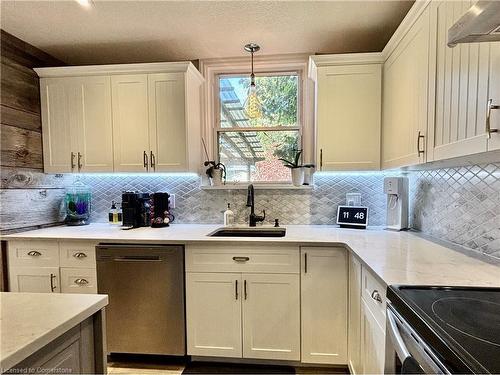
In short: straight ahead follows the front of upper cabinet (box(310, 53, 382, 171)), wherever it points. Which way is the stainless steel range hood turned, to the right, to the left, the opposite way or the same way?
to the right

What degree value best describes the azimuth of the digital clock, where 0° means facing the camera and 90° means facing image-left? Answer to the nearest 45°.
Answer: approximately 0°

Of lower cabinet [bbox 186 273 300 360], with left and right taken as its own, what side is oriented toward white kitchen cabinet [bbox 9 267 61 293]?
right

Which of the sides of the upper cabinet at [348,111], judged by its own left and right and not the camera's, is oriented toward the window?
right

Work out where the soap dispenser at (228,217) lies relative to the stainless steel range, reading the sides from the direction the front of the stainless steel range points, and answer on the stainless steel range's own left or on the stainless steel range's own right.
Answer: on the stainless steel range's own right

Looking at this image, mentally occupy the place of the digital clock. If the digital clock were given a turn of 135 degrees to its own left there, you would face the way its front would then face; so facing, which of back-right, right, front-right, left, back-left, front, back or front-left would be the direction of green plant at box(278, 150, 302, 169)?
back-left

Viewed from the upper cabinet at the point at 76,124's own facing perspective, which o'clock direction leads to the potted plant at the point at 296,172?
The potted plant is roughly at 10 o'clock from the upper cabinet.

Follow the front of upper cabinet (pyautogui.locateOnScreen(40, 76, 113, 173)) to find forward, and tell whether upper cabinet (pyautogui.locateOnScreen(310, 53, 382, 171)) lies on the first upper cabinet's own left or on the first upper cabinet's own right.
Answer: on the first upper cabinet's own left

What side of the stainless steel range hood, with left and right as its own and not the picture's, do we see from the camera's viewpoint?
left
